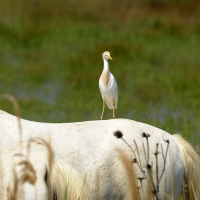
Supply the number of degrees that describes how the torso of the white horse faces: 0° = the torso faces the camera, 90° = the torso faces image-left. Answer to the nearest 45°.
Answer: approximately 90°
